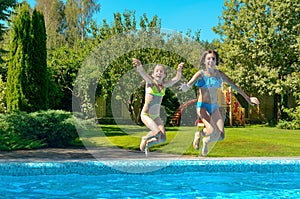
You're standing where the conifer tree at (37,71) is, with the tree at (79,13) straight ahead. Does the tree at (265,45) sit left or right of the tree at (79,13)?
right

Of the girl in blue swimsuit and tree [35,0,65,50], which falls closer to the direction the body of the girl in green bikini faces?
the girl in blue swimsuit

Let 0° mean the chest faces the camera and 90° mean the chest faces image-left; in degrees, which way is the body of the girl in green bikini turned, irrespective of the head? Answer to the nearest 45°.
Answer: approximately 315°

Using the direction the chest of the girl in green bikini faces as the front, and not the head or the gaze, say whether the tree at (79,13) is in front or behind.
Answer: behind

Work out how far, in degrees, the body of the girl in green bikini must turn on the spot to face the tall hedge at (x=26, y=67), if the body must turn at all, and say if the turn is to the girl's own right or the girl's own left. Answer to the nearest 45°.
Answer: approximately 180°

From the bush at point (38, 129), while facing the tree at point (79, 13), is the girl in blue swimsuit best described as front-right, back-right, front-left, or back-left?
back-right
